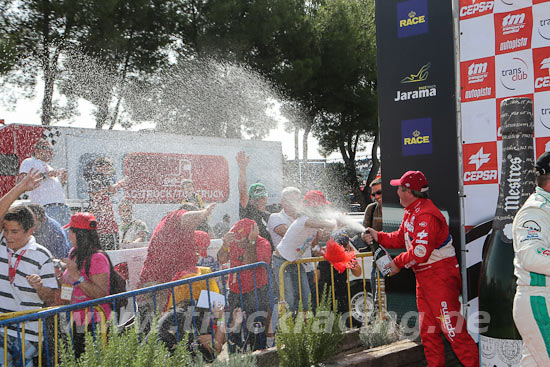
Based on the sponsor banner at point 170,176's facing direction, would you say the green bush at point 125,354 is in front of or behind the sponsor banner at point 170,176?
in front

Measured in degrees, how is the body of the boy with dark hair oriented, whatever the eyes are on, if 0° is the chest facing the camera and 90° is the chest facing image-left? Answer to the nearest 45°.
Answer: approximately 45°

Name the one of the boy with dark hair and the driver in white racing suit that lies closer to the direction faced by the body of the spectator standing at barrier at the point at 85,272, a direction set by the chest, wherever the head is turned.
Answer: the boy with dark hair

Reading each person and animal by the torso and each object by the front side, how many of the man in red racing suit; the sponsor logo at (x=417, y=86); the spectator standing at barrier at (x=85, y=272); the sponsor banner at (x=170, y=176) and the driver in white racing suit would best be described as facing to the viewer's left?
2

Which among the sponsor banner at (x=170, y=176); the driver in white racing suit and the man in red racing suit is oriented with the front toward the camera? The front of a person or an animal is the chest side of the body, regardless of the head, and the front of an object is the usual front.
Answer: the sponsor banner

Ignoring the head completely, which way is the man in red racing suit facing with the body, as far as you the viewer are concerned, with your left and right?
facing to the left of the viewer

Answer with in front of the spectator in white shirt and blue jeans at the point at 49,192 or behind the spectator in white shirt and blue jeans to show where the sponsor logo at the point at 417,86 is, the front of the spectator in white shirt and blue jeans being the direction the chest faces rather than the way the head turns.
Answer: in front

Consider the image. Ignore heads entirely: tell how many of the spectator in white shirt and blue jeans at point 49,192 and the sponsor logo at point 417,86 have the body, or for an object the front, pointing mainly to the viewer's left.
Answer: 0
